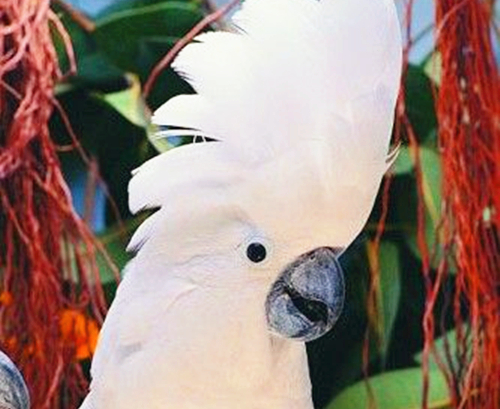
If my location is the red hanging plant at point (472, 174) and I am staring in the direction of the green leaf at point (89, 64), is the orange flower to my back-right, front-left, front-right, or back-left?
front-left

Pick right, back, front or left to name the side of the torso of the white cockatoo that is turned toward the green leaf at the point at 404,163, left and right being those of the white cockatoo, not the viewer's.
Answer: left

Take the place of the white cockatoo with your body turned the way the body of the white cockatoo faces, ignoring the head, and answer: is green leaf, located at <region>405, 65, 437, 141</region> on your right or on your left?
on your left

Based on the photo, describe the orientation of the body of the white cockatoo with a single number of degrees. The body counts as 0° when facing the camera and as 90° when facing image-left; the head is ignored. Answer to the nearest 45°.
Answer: approximately 270°
